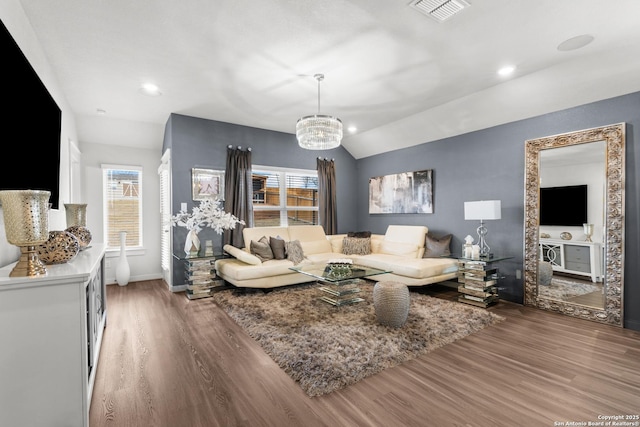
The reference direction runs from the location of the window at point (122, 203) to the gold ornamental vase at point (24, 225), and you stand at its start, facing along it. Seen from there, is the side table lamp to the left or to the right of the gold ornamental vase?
left

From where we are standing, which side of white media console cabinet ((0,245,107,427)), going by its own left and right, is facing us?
right

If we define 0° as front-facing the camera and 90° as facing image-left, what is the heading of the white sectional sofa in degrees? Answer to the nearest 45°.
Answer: approximately 0°

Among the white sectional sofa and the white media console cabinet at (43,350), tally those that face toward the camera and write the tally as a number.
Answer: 1

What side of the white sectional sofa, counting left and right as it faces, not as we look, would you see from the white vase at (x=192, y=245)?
right

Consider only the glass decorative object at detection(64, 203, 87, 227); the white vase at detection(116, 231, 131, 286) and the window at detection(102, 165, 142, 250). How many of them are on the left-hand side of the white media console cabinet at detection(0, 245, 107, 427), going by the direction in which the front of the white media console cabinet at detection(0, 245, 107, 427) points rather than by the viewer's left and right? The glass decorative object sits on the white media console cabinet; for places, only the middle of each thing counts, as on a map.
3

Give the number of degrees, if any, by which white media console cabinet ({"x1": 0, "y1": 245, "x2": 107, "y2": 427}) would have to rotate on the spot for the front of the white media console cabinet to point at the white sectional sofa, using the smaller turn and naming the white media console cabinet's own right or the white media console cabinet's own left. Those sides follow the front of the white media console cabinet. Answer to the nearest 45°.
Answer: approximately 45° to the white media console cabinet's own left

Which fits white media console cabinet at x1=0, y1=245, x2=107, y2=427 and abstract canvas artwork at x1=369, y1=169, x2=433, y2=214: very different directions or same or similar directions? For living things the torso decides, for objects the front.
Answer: very different directions

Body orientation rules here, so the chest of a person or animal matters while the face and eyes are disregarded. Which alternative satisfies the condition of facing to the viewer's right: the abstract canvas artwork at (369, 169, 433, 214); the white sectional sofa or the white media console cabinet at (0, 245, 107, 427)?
the white media console cabinet

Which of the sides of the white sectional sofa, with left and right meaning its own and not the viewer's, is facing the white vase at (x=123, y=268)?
right

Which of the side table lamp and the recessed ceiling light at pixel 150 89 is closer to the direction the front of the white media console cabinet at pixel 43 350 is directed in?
the side table lamp
